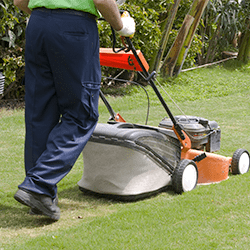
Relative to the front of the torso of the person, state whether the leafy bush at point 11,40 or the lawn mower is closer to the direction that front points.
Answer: the lawn mower

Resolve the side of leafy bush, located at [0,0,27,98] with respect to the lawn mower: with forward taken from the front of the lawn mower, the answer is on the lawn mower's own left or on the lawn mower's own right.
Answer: on the lawn mower's own left

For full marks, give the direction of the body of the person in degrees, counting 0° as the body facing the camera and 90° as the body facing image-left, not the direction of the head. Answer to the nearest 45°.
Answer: approximately 225°

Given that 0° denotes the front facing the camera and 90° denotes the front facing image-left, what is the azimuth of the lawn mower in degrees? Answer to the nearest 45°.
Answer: approximately 225°

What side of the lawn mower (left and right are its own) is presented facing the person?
back

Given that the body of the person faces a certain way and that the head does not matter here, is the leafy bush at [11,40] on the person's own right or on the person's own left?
on the person's own left
